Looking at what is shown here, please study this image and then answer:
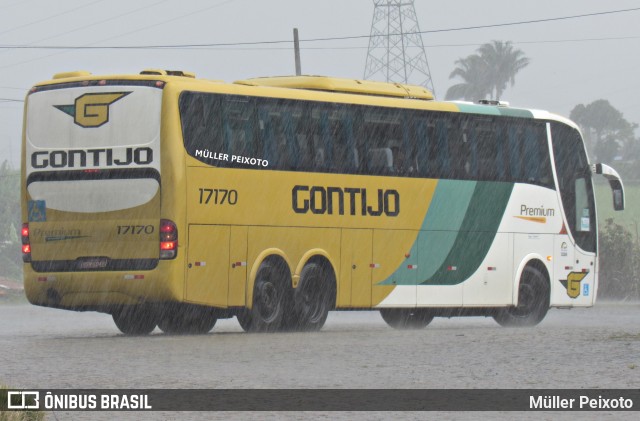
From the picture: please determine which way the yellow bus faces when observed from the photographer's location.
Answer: facing away from the viewer and to the right of the viewer

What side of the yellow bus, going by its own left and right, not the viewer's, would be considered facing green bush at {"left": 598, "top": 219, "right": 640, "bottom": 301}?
front

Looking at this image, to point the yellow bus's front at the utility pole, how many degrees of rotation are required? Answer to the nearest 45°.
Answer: approximately 45° to its left
